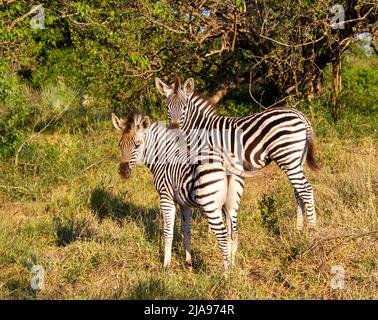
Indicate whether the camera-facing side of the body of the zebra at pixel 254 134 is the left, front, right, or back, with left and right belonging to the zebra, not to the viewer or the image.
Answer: left

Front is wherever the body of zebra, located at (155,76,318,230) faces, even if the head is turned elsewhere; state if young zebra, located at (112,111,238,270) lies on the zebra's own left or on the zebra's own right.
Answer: on the zebra's own left
